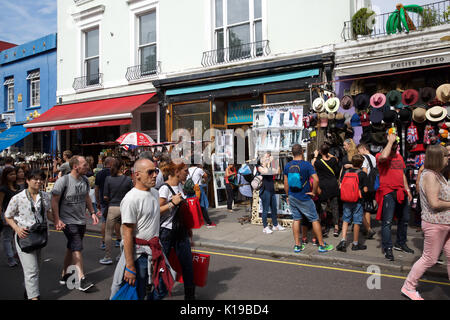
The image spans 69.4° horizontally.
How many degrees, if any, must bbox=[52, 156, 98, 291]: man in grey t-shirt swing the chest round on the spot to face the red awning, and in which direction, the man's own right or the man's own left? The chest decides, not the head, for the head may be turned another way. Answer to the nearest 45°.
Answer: approximately 135° to the man's own left

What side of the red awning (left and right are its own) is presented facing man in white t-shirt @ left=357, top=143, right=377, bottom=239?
left

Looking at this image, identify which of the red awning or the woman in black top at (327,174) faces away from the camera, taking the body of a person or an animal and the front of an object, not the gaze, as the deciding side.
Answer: the woman in black top

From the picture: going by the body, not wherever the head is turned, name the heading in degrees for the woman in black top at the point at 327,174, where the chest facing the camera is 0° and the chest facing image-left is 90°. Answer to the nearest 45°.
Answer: approximately 180°

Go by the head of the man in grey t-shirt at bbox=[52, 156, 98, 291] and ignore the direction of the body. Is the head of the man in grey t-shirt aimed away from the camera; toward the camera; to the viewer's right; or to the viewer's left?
to the viewer's right

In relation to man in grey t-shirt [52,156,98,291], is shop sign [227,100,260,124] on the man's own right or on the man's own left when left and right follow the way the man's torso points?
on the man's own left

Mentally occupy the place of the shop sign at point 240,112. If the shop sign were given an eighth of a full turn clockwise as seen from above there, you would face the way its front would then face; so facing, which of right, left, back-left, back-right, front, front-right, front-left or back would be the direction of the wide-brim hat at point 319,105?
left

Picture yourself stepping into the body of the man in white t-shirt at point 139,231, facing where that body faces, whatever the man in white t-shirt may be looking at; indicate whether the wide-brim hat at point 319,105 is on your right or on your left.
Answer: on your left

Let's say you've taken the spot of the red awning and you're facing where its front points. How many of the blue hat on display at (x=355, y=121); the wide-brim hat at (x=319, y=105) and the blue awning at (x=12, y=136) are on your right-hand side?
1

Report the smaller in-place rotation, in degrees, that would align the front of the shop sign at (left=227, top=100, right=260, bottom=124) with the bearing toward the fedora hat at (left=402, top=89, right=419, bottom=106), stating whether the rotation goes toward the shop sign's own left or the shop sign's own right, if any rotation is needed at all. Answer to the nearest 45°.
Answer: approximately 45° to the shop sign's own left
